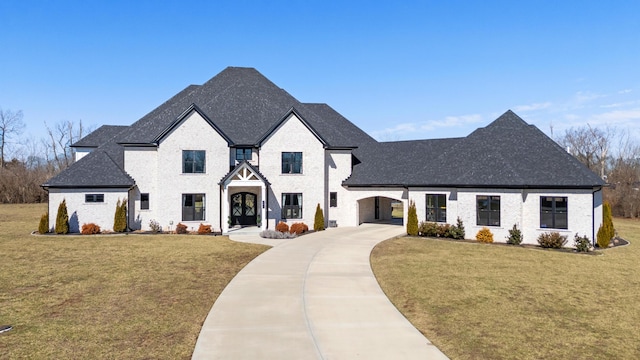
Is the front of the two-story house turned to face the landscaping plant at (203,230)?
no

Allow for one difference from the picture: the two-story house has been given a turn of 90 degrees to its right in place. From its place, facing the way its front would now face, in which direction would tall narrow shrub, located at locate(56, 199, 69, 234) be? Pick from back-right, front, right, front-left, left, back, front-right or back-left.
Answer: front

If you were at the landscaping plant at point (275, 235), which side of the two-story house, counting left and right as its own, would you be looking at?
front

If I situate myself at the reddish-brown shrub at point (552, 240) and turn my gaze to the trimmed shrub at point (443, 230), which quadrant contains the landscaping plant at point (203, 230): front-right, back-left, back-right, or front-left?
front-left

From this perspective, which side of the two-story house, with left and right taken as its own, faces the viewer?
front

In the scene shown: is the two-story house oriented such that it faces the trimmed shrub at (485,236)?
no

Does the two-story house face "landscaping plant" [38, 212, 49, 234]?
no

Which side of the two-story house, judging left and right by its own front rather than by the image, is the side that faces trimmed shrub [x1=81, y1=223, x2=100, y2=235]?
right
